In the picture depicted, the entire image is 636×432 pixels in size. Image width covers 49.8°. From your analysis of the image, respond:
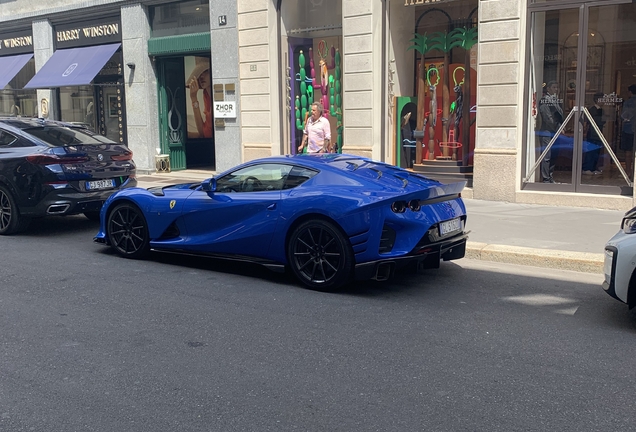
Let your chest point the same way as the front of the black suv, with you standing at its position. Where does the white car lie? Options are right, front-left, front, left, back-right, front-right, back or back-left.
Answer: back

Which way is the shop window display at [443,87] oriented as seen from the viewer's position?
toward the camera

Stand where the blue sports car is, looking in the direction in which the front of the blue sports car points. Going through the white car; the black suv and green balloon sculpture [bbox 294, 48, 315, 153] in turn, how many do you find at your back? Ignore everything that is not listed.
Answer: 1

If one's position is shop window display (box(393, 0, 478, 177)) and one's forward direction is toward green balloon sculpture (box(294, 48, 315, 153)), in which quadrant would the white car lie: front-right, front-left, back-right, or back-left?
back-left

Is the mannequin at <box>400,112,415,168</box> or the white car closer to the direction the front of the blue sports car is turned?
the mannequin

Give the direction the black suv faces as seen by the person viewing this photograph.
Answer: facing away from the viewer and to the left of the viewer

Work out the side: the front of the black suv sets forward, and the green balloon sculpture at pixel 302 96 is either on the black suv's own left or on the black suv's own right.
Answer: on the black suv's own right

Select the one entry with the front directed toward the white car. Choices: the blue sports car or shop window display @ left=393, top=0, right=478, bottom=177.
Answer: the shop window display

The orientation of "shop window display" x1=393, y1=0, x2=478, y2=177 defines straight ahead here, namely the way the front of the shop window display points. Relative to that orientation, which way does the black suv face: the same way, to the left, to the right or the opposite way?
to the right

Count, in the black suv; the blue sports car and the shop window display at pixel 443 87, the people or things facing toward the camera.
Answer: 1

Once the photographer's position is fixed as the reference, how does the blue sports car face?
facing away from the viewer and to the left of the viewer

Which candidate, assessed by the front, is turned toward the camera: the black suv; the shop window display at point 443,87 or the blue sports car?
the shop window display

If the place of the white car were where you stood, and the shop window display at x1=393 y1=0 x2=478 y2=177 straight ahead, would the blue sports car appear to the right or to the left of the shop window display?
left

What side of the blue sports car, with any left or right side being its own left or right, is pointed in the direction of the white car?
back

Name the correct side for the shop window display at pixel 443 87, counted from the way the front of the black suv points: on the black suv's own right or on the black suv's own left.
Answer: on the black suv's own right

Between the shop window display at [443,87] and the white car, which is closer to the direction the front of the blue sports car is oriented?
the shop window display

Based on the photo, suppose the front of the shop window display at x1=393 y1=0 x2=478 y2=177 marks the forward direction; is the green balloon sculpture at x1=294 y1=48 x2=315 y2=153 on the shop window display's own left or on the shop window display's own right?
on the shop window display's own right

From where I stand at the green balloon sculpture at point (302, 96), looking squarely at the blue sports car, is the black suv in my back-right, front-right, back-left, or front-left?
front-right

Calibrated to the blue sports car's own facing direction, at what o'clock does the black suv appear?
The black suv is roughly at 12 o'clock from the blue sports car.
